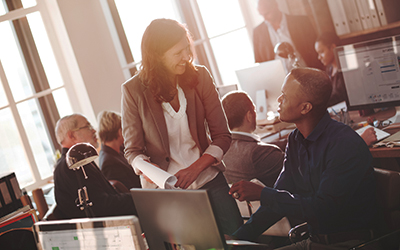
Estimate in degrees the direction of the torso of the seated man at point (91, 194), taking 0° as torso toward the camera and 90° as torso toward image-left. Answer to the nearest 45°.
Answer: approximately 270°

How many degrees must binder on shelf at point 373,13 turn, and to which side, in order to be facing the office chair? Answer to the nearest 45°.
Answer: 0° — it already faces it

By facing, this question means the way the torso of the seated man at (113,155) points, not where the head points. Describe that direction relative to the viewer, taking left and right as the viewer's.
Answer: facing away from the viewer and to the right of the viewer

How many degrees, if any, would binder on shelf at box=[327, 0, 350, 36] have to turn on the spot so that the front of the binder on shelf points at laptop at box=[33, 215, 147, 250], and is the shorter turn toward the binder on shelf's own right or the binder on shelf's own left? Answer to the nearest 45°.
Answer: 0° — it already faces it

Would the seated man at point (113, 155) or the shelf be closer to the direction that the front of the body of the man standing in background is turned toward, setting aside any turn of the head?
the seated man

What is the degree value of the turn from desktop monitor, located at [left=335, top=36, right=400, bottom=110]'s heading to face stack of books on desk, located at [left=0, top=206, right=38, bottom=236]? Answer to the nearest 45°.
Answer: approximately 45° to its right

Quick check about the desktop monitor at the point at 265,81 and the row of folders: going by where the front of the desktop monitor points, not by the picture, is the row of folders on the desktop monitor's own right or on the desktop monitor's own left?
on the desktop monitor's own right
